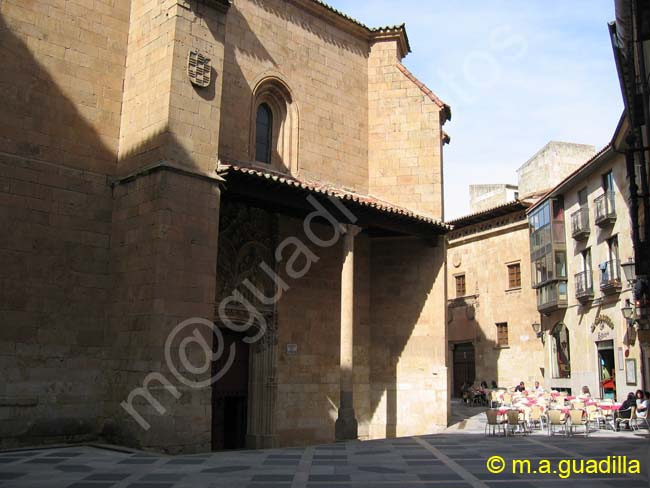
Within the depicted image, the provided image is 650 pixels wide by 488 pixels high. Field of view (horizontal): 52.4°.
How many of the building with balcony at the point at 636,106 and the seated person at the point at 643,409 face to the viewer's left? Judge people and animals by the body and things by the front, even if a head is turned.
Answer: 2

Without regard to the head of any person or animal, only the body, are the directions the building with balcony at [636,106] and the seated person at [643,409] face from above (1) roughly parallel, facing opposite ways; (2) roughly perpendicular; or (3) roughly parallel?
roughly parallel

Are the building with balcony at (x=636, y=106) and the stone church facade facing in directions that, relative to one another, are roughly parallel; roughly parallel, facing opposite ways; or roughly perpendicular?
roughly parallel, facing opposite ways

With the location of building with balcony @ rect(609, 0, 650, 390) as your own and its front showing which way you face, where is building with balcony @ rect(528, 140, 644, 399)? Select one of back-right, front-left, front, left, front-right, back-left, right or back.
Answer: right

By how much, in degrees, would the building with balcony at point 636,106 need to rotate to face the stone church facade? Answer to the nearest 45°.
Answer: approximately 45° to its left

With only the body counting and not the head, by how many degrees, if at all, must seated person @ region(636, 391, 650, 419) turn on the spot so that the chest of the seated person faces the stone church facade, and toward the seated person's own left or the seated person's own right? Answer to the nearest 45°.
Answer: approximately 45° to the seated person's own left

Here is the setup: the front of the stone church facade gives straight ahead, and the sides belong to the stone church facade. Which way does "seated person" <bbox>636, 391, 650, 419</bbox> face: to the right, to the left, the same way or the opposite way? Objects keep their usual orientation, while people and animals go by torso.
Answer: the opposite way

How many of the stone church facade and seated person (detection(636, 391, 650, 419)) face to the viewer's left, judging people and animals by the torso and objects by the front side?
1

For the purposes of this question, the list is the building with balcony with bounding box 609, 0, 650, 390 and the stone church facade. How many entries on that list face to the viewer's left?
1

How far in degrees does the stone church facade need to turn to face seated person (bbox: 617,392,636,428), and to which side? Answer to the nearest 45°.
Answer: approximately 45° to its left

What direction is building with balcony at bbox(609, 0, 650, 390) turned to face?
to the viewer's left

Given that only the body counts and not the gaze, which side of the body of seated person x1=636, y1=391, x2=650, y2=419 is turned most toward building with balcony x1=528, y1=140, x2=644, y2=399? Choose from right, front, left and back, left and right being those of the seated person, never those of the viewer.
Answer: right

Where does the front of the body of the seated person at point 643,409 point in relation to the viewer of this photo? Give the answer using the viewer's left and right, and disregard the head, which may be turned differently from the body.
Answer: facing to the left of the viewer

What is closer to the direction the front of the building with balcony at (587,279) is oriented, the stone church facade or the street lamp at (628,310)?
the stone church facade

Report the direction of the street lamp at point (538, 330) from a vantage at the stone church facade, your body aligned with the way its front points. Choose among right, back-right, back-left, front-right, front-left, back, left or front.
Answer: left

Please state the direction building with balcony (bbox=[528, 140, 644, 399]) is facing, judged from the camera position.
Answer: facing the viewer and to the left of the viewer

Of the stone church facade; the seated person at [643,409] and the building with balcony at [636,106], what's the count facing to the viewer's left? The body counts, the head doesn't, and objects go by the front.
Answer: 2
